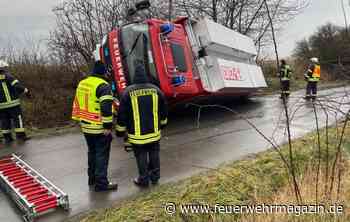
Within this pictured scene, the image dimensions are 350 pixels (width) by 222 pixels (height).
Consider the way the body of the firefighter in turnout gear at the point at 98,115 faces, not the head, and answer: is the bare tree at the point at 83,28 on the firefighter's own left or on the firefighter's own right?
on the firefighter's own left

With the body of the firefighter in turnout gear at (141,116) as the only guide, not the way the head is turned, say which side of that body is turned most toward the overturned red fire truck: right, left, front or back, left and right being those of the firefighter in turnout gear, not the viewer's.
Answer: front

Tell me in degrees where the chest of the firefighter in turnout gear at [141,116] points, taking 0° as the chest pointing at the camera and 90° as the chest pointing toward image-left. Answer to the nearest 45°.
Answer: approximately 180°

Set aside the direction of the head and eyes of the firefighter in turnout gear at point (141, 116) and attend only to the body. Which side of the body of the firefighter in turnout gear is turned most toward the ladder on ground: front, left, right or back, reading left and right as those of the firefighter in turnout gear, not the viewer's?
left

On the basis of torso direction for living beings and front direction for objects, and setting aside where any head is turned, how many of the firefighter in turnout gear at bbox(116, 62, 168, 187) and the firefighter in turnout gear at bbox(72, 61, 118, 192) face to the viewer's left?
0

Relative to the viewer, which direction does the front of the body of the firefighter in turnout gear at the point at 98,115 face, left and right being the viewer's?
facing away from the viewer and to the right of the viewer

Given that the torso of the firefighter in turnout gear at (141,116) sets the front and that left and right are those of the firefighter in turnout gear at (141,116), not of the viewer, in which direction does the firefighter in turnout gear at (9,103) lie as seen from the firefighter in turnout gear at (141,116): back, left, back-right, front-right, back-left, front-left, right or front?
front-left
